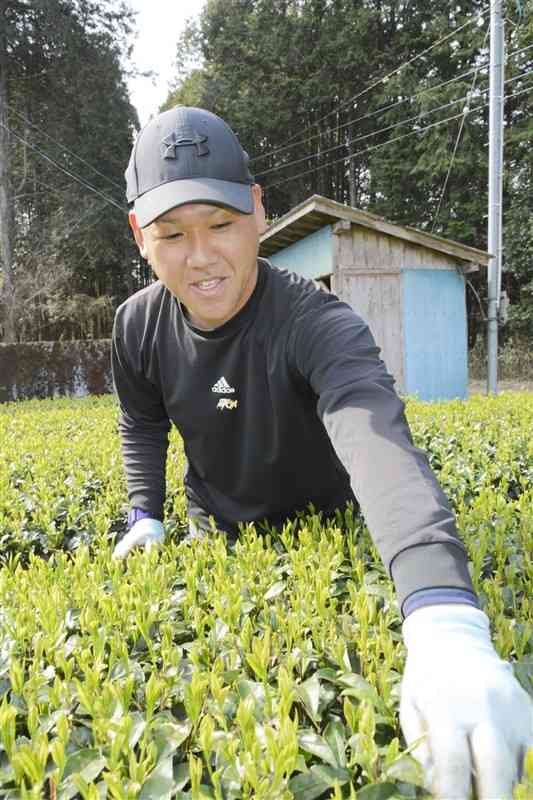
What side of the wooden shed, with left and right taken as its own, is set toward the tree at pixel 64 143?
right

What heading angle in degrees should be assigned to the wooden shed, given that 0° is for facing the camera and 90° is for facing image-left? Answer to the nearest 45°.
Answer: approximately 45°

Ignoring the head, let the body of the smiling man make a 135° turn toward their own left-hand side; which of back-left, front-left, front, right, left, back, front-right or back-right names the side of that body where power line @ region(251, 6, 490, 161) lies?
front-left

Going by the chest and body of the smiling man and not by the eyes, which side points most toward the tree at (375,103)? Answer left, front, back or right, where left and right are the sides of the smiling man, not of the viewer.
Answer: back

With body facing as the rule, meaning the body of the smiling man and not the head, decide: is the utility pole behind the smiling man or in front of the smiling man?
behind

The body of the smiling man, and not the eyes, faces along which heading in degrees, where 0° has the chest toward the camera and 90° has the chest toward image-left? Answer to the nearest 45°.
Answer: approximately 0°

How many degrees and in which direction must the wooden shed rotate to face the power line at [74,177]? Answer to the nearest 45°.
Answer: approximately 90° to its right

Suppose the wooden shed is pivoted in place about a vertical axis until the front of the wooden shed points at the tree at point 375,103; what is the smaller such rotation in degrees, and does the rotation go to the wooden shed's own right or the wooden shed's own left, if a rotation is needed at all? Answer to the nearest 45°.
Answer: approximately 135° to the wooden shed's own right

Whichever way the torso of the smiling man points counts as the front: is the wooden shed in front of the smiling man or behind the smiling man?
behind

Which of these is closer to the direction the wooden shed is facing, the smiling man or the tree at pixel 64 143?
the smiling man
